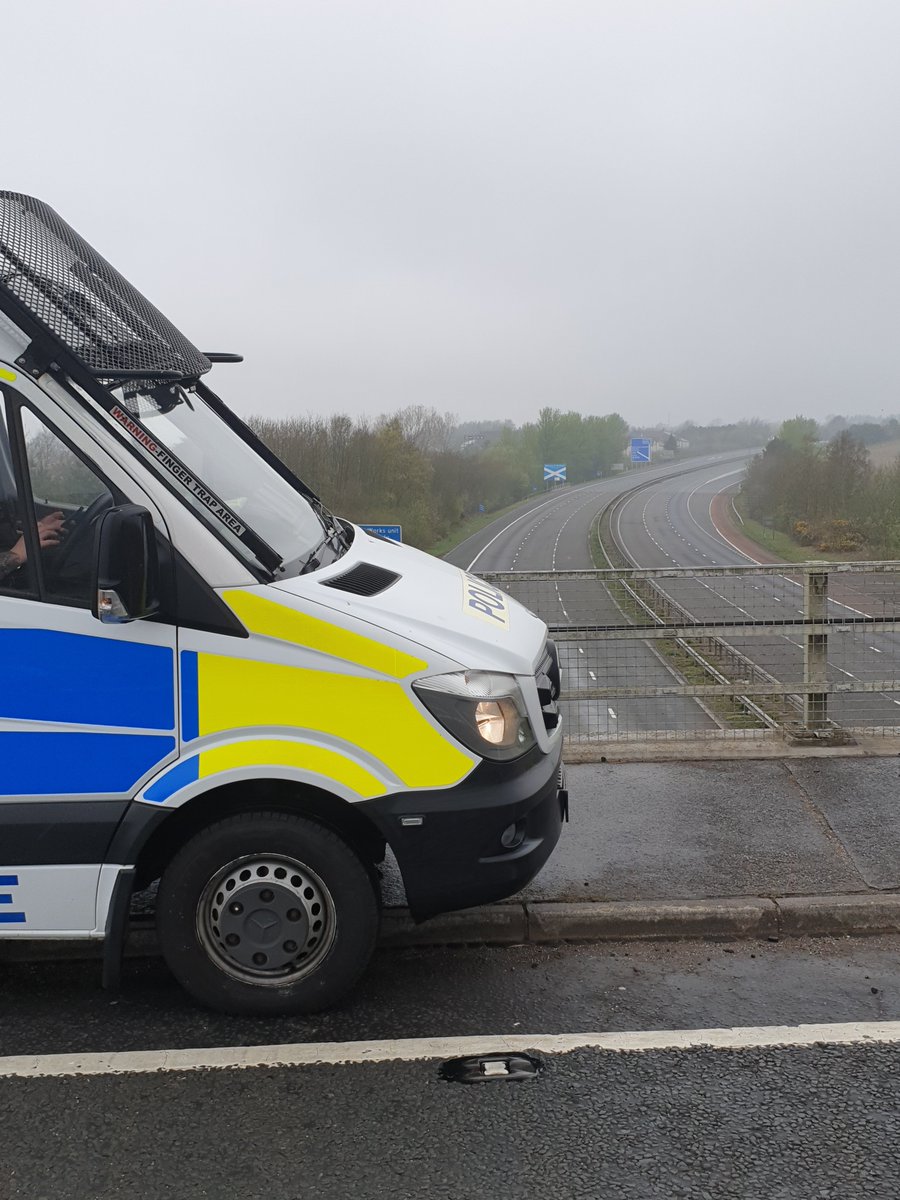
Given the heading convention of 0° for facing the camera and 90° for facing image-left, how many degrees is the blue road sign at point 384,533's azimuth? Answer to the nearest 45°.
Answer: approximately 0°

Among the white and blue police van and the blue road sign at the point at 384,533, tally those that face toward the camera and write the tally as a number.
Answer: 1

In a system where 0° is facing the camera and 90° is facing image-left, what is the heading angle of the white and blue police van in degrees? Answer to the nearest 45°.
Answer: approximately 270°

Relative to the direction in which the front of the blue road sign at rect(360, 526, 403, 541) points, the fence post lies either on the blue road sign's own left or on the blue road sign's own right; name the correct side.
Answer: on the blue road sign's own left

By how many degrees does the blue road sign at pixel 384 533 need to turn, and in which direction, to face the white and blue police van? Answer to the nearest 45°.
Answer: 0° — it already faces it

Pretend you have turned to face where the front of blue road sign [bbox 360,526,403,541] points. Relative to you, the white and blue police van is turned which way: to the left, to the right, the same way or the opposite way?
to the left

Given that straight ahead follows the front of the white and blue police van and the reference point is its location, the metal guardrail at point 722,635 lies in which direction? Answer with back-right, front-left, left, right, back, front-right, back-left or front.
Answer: front-left

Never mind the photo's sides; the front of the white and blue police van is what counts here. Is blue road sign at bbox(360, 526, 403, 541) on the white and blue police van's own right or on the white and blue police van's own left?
on the white and blue police van's own left

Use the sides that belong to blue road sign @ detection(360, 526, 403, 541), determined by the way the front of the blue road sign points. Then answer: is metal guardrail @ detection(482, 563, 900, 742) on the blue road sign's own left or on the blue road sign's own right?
on the blue road sign's own left
